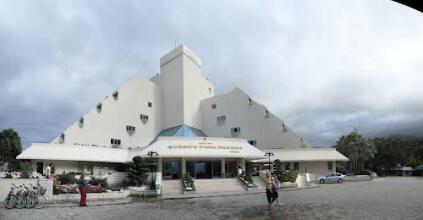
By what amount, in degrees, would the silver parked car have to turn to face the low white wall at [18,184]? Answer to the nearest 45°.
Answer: approximately 45° to its left

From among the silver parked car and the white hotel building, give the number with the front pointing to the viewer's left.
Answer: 1

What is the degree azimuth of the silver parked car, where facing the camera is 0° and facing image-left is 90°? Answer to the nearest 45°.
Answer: approximately 90°

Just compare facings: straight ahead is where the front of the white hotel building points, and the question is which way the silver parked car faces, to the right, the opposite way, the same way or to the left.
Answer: to the right

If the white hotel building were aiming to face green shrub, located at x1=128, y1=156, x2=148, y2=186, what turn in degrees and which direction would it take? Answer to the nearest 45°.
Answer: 0° — it already faces it

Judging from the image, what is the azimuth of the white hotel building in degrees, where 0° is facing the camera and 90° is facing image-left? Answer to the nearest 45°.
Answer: approximately 0°

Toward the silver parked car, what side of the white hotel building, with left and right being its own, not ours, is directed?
left
